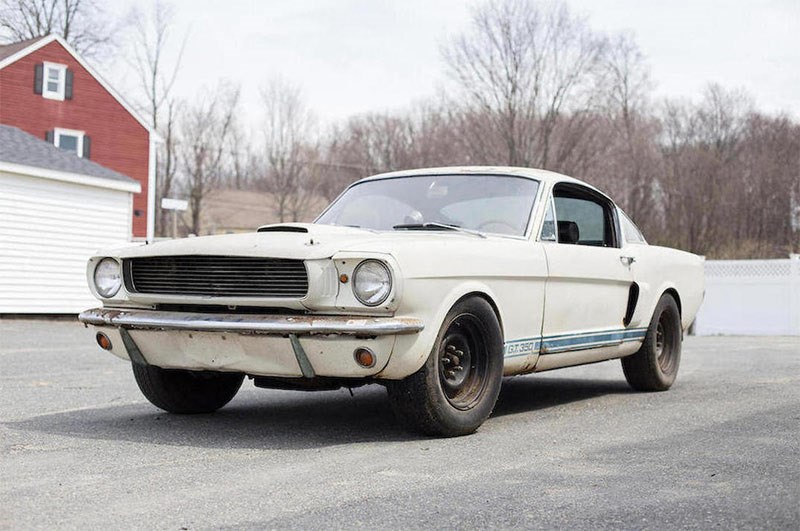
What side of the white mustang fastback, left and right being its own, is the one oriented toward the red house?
right

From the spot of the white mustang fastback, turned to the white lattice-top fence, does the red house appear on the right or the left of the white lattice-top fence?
left

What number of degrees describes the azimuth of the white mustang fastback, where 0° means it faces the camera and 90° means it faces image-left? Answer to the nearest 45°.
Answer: approximately 45°

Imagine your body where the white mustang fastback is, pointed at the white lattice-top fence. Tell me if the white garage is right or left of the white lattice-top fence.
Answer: left

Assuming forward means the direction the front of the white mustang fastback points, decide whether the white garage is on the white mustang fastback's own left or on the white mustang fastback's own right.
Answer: on the white mustang fastback's own right

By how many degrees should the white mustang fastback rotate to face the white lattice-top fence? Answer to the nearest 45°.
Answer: approximately 180°

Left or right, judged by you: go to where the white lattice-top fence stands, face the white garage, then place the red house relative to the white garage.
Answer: right
